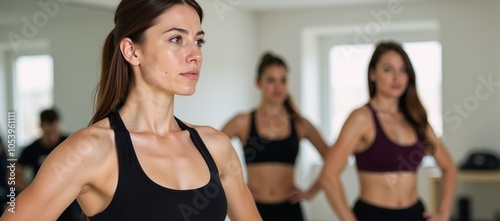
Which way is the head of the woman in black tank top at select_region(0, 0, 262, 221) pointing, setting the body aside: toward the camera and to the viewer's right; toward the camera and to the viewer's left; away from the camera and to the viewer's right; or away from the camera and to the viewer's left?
toward the camera and to the viewer's right

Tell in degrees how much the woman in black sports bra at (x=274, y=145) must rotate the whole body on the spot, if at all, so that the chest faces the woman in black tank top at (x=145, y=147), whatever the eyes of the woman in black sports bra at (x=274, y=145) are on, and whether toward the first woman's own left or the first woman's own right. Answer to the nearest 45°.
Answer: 0° — they already face them

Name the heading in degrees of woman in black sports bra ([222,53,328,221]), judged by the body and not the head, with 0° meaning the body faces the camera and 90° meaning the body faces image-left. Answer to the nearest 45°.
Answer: approximately 0°

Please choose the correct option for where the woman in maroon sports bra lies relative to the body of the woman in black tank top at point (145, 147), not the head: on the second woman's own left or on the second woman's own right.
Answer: on the second woman's own left

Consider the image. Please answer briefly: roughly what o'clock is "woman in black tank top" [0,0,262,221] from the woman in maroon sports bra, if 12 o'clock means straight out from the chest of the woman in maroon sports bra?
The woman in black tank top is roughly at 2 o'clock from the woman in maroon sports bra.
